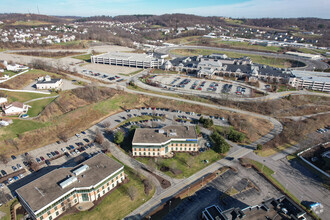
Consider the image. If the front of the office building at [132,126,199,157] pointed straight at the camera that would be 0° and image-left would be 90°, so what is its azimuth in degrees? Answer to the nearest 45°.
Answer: approximately 0°

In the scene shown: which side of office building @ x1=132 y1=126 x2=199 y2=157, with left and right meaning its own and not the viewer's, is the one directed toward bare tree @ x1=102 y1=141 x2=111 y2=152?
right

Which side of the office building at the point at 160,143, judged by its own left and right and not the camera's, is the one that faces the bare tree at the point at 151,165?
front

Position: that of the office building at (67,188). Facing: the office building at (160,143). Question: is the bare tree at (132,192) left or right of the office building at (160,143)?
right

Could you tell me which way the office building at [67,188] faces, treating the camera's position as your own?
facing the viewer and to the right of the viewer

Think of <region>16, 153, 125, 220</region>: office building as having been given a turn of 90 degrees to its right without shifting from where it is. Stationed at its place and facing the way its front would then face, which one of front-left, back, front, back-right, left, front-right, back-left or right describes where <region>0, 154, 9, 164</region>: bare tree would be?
right

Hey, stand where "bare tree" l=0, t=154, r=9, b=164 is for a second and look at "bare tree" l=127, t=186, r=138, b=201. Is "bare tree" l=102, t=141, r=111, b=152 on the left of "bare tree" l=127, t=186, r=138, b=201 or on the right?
left

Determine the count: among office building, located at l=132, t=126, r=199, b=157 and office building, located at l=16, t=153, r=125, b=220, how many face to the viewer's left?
0

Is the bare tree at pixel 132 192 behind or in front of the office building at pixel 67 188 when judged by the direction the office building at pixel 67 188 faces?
in front
